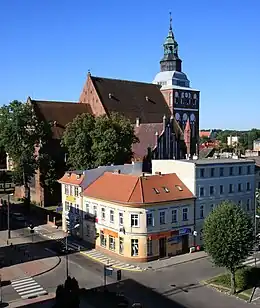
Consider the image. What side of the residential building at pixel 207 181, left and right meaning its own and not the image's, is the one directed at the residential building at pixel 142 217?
right

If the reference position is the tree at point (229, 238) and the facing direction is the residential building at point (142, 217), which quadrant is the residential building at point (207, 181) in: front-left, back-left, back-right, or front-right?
front-right

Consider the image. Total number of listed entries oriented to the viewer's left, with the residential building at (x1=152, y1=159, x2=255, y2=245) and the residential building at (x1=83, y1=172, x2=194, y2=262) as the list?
0

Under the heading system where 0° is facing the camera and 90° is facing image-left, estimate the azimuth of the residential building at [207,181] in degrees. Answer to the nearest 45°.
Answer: approximately 315°

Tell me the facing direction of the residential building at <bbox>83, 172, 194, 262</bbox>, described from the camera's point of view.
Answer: facing the viewer

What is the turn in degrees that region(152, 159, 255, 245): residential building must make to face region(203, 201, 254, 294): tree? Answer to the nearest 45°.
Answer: approximately 45° to its right

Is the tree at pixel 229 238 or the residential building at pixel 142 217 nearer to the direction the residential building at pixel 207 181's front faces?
the tree

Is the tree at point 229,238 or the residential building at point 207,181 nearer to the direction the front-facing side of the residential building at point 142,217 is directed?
the tree
